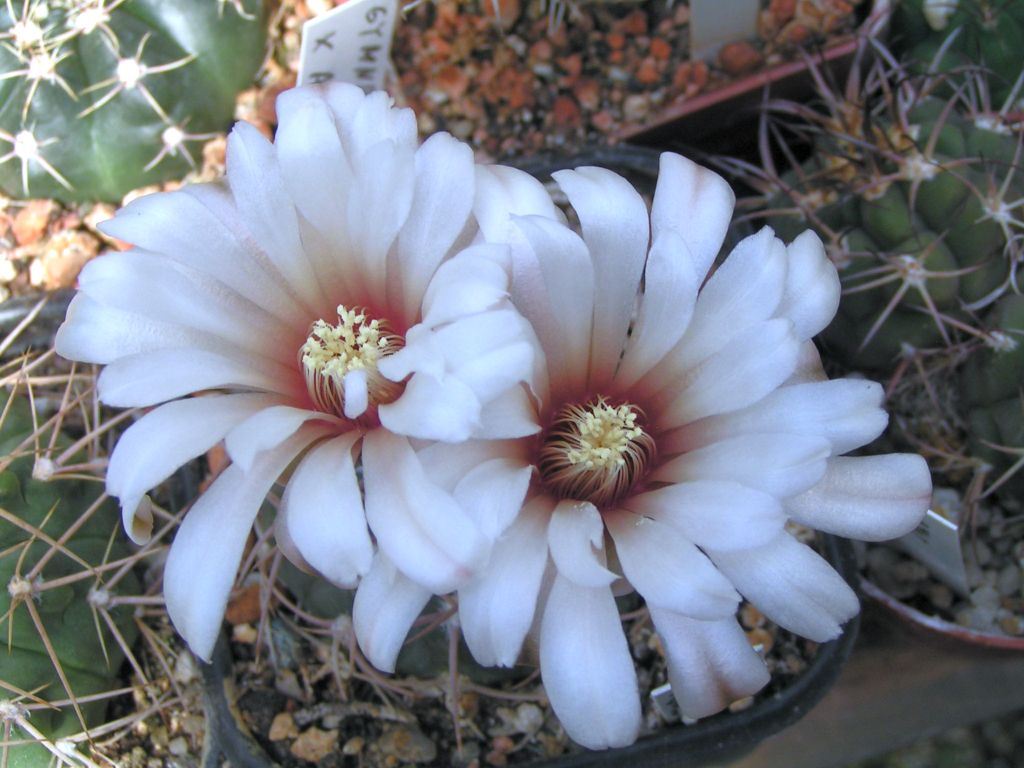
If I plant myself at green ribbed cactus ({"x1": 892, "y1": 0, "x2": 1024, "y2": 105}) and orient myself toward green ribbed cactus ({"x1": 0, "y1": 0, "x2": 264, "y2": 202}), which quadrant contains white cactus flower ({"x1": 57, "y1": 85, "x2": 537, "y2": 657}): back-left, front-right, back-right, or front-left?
front-left

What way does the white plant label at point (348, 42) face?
toward the camera

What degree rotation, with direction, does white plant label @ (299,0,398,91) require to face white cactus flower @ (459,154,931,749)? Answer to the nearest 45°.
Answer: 0° — it already faces it
